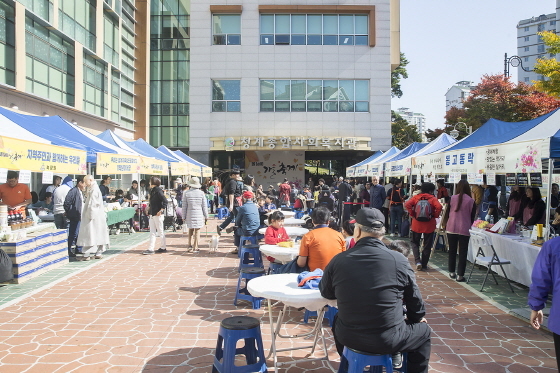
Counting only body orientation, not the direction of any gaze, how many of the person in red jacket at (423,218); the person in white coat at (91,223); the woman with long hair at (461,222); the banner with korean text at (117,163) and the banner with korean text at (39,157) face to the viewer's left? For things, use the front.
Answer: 1

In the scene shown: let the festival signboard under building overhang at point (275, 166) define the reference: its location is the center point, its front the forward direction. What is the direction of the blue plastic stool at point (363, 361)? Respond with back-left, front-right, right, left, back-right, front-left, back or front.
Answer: front

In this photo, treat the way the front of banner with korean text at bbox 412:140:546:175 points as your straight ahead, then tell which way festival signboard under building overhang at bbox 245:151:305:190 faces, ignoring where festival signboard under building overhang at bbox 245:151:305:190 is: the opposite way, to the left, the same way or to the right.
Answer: to the left

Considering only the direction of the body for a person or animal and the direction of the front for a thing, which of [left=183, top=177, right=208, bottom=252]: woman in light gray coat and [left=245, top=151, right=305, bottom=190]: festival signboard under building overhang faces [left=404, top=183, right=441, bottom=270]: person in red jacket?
the festival signboard under building overhang

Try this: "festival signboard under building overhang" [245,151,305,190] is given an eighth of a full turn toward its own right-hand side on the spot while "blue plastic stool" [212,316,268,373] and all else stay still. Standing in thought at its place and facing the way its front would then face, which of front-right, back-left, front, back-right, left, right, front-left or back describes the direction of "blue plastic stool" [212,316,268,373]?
front-left

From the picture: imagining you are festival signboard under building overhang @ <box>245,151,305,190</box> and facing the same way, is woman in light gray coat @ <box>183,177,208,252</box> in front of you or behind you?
in front

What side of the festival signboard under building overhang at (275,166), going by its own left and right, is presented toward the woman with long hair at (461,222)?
front

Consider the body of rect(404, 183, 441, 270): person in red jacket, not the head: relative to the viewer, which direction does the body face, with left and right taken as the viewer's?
facing away from the viewer

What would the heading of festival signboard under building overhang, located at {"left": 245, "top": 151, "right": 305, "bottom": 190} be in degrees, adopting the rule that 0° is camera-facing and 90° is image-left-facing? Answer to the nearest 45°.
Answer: approximately 0°

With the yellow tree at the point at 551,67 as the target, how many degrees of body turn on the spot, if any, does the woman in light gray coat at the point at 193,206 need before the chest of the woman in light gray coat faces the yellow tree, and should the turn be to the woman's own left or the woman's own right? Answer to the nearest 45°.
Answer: approximately 90° to the woman's own right

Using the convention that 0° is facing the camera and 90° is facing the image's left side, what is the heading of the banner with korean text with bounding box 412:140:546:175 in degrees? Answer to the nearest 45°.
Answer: approximately 45°

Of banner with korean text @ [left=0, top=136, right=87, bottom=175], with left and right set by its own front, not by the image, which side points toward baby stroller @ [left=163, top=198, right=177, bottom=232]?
left

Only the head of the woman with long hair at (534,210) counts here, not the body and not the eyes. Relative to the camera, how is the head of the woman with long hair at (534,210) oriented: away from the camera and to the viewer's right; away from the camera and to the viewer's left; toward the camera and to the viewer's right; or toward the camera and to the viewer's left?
toward the camera and to the viewer's left

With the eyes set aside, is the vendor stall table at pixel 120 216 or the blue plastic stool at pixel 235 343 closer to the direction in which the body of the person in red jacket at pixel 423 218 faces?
the vendor stall table

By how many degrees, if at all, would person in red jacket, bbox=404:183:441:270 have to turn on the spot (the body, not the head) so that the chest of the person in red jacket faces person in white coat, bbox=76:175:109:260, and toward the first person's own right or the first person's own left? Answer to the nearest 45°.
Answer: approximately 90° to the first person's own left
